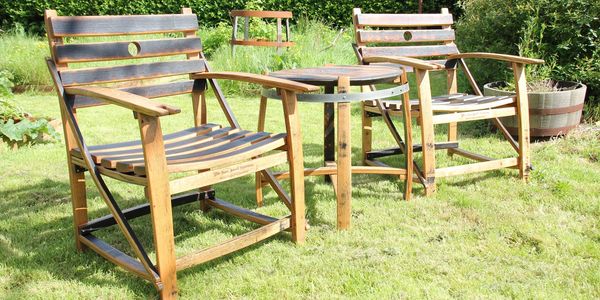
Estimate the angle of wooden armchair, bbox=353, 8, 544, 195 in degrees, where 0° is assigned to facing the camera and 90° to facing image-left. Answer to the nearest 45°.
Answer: approximately 315°

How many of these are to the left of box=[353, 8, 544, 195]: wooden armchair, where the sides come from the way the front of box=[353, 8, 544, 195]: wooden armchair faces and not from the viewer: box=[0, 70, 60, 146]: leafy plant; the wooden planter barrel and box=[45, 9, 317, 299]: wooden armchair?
1

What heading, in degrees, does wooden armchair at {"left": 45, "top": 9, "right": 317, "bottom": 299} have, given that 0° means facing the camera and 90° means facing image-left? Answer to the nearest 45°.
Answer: approximately 315°

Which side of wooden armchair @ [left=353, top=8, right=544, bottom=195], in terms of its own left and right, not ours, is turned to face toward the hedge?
back

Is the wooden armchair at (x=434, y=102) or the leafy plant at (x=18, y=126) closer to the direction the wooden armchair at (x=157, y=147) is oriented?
the wooden armchair

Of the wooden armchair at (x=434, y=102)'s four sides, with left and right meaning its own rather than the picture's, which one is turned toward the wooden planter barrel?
left

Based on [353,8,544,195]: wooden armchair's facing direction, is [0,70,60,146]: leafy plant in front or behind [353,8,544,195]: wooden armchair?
behind

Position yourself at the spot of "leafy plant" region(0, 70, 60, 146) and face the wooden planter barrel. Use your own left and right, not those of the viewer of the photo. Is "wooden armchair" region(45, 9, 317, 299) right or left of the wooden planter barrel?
right

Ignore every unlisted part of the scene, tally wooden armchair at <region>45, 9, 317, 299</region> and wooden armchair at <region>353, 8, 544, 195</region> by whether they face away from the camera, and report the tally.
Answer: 0
